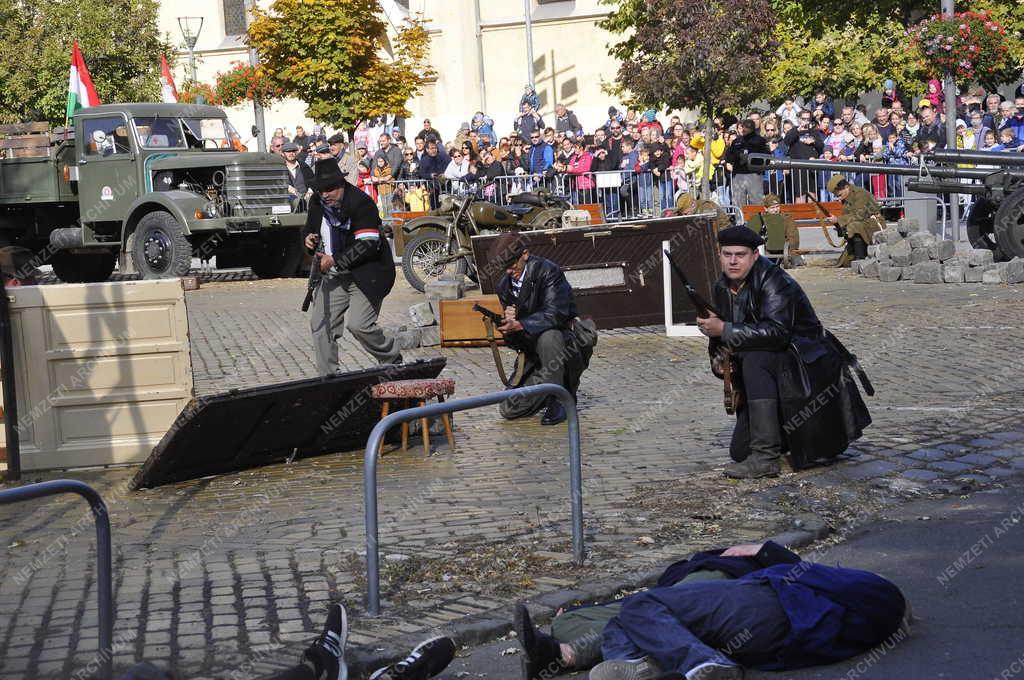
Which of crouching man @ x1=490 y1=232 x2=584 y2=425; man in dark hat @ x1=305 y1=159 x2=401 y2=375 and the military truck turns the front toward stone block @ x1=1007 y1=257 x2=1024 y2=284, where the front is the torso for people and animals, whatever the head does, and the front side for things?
the military truck

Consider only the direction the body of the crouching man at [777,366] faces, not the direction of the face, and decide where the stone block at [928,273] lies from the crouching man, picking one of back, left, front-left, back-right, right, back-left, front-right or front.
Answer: back-right

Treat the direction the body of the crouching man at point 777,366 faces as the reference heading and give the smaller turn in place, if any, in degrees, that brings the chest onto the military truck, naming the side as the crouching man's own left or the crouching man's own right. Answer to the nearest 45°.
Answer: approximately 90° to the crouching man's own right

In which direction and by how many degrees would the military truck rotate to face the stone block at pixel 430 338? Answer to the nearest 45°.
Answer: approximately 45° to its right

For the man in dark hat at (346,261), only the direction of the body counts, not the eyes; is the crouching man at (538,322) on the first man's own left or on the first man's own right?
on the first man's own left

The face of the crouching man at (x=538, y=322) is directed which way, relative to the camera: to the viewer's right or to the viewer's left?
to the viewer's left

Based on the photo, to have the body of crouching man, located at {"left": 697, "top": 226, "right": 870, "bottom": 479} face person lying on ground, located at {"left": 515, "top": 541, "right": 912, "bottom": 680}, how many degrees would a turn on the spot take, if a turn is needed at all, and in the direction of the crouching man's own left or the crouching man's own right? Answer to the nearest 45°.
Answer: approximately 45° to the crouching man's own left

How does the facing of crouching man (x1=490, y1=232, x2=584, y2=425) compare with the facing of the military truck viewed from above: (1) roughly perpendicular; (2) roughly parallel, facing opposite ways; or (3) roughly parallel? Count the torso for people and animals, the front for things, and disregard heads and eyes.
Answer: roughly perpendicular

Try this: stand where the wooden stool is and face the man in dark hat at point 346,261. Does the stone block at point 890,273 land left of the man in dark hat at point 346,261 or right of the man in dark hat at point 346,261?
right

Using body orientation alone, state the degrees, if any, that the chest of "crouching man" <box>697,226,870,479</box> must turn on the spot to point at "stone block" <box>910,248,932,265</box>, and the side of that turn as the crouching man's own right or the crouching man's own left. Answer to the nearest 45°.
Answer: approximately 135° to the crouching man's own right
